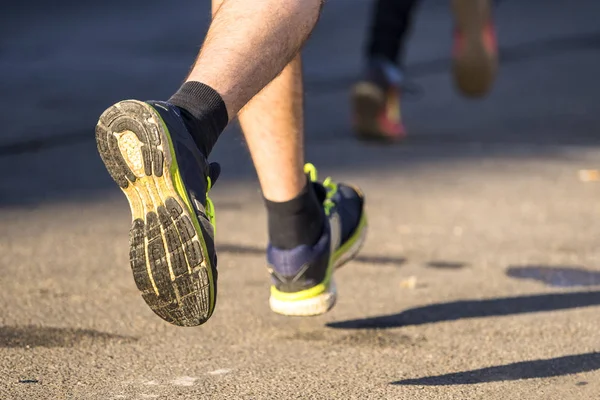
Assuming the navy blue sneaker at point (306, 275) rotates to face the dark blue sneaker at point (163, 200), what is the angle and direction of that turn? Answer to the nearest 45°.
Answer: approximately 180°

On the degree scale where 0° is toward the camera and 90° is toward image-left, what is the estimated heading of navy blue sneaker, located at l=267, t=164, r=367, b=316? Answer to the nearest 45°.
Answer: approximately 225°
